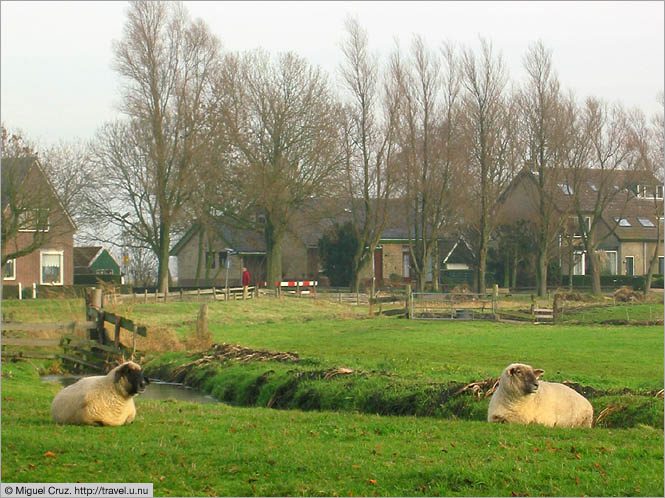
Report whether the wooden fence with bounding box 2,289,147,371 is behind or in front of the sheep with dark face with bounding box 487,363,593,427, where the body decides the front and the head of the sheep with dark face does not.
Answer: in front

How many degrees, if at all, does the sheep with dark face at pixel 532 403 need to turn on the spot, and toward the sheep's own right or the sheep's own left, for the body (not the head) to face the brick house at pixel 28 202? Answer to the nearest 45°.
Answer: approximately 45° to the sheep's own right

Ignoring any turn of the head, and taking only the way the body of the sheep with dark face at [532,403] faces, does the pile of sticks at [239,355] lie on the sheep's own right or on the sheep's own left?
on the sheep's own right

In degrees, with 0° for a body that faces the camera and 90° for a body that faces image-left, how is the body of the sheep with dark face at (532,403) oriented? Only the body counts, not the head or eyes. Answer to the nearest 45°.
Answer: approximately 90°

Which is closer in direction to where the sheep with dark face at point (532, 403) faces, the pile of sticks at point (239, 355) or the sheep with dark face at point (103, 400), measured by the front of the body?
the sheep with dark face

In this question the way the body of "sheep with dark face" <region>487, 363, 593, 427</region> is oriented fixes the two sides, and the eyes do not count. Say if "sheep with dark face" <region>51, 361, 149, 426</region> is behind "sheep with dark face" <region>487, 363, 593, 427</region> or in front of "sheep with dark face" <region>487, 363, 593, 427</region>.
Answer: in front

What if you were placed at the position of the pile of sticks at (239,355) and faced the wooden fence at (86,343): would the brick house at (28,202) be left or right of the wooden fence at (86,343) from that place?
right
